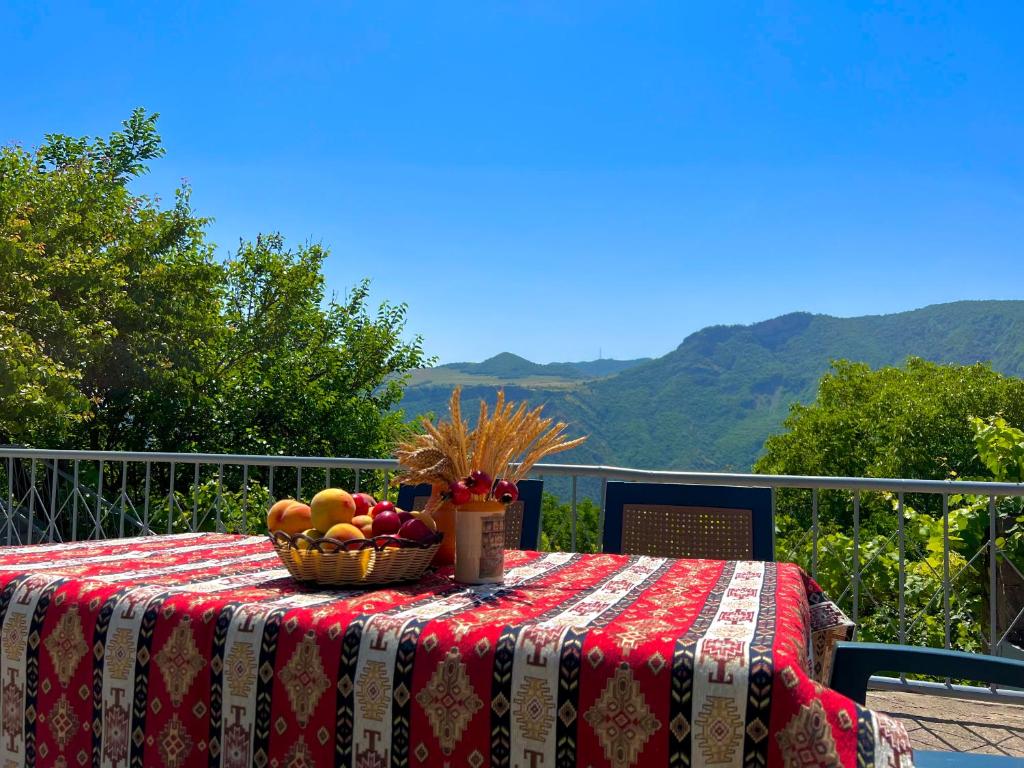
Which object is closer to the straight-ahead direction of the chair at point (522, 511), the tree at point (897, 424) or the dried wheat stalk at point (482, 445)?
the dried wheat stalk

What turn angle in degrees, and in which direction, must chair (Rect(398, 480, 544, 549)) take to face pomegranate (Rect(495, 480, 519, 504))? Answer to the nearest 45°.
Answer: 0° — it already faces it

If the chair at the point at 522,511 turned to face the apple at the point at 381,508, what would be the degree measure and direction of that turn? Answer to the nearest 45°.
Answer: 0° — it already faces it

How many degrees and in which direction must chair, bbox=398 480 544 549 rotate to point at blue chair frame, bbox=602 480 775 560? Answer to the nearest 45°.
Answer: approximately 90° to its left

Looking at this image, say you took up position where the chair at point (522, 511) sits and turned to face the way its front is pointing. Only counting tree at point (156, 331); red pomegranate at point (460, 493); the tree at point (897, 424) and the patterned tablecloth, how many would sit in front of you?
2

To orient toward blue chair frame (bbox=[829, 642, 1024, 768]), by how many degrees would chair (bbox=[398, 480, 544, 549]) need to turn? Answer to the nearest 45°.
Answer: approximately 45° to its left

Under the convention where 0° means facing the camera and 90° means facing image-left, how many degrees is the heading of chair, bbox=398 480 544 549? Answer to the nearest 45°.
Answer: approximately 0°

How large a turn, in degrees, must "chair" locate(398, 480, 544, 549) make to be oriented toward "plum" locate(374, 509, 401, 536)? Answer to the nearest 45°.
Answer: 0° — it already faces it
